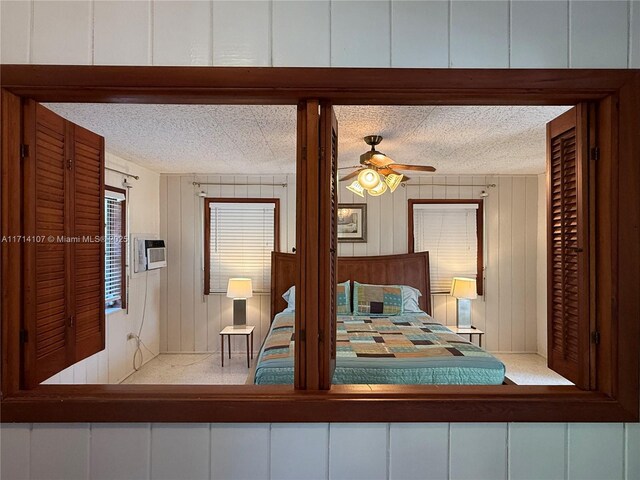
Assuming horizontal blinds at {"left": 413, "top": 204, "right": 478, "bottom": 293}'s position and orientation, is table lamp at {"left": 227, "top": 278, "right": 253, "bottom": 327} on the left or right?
on its right

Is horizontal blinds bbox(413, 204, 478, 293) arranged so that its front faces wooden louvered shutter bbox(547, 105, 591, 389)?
yes

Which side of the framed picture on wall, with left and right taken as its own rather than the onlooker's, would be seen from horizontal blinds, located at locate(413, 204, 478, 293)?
left

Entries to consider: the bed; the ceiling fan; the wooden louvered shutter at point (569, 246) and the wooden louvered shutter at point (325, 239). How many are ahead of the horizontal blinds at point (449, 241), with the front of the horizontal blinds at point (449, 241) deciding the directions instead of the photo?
4

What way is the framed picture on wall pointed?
toward the camera

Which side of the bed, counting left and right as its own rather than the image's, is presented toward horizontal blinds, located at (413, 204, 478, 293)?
back

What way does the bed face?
toward the camera

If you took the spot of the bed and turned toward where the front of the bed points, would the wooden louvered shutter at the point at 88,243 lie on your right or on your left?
on your right

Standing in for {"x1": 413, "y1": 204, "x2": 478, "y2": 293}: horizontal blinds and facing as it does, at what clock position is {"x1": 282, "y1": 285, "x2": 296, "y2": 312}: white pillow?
The white pillow is roughly at 2 o'clock from the horizontal blinds.

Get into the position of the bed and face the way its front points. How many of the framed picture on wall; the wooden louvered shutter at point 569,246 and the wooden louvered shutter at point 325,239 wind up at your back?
1

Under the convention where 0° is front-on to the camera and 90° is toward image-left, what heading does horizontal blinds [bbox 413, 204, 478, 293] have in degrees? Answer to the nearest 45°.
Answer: approximately 0°

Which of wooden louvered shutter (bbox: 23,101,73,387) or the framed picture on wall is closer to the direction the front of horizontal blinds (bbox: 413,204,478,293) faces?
the wooden louvered shutter
